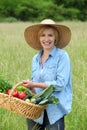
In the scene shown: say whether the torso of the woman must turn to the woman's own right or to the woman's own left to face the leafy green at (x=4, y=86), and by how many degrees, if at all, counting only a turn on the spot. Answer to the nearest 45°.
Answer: approximately 45° to the woman's own right

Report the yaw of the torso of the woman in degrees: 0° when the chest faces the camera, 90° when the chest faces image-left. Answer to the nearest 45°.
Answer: approximately 45°
